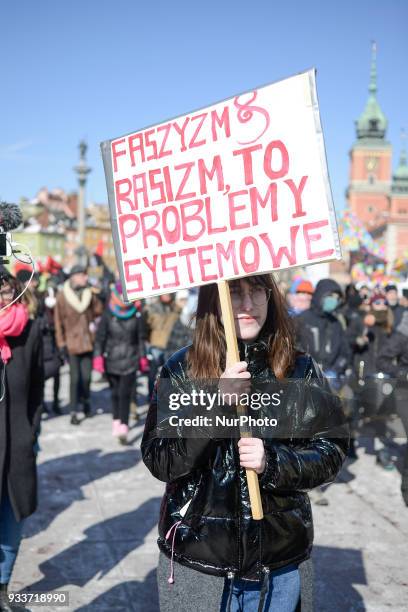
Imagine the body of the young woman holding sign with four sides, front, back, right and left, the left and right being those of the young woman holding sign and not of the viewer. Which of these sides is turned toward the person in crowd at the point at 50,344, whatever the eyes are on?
back

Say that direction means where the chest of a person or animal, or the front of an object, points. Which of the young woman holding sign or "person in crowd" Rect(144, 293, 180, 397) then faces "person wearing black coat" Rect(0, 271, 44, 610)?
the person in crowd

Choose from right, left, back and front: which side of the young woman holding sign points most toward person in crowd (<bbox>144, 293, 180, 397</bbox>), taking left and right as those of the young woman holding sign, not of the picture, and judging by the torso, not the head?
back

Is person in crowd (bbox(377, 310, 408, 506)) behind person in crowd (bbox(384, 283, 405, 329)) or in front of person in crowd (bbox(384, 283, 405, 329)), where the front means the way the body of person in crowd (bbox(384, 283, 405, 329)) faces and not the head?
in front

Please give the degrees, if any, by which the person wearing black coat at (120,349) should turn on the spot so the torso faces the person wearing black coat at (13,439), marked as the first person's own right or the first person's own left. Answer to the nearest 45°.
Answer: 0° — they already face them

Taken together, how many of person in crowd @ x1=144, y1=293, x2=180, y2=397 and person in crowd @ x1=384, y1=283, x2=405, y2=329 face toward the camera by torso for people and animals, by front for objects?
2

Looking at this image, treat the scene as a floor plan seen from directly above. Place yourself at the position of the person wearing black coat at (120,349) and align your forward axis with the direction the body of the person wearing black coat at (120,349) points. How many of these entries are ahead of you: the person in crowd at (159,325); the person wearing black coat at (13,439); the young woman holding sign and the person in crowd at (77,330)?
2

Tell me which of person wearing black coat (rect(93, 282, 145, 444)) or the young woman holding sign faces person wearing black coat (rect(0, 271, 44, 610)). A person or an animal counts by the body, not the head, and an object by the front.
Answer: person wearing black coat (rect(93, 282, 145, 444))

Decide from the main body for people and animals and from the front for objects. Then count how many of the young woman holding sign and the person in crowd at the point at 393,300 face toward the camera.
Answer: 2

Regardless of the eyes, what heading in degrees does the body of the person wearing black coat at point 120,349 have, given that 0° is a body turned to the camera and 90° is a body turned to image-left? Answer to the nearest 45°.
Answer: approximately 0°
